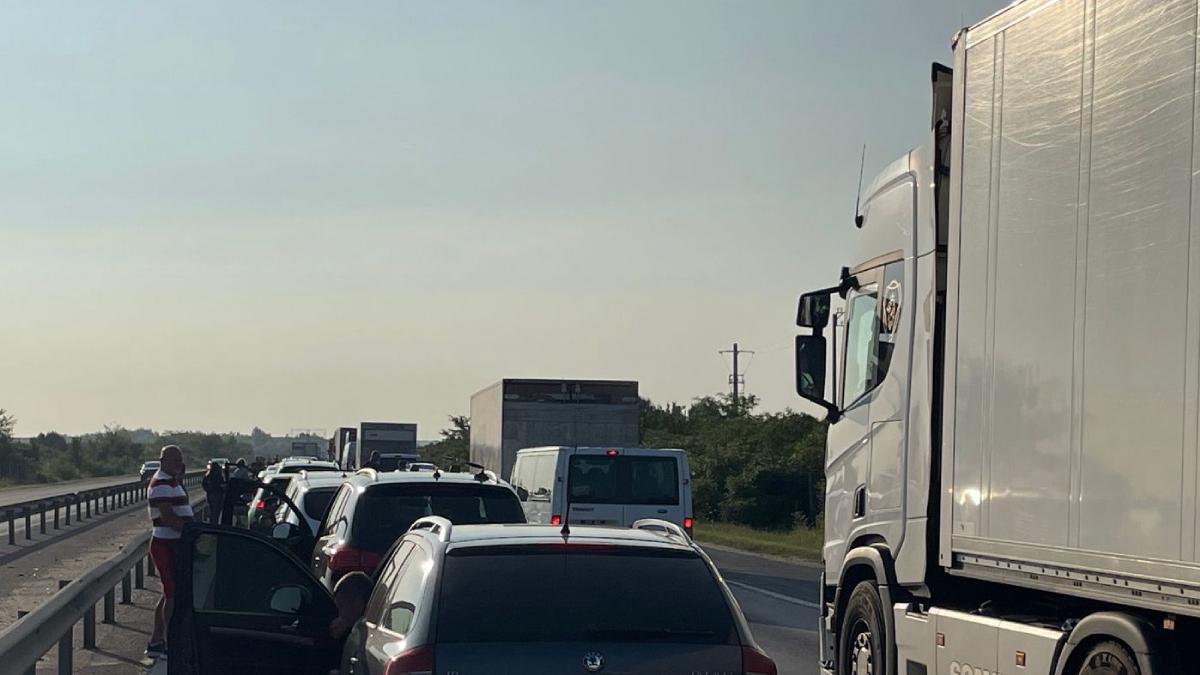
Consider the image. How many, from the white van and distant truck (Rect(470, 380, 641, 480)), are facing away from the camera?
2

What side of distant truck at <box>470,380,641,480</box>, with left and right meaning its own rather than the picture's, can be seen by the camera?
back

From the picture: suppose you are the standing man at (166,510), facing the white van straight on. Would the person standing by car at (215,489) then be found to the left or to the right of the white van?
left

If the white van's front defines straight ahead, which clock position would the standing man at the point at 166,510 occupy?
The standing man is roughly at 7 o'clock from the white van.

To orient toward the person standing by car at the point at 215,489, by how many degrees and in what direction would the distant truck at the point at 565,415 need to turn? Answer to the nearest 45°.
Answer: approximately 135° to its left

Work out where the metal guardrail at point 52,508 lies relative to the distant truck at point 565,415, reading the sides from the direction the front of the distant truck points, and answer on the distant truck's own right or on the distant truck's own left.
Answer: on the distant truck's own left

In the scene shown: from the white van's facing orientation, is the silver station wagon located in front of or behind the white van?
behind

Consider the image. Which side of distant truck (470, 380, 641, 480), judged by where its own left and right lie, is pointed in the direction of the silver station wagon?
back

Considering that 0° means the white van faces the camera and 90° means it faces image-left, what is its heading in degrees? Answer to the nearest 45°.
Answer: approximately 180°

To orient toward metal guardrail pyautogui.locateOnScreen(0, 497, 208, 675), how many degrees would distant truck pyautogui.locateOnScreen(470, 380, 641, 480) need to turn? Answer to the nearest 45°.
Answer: approximately 180°

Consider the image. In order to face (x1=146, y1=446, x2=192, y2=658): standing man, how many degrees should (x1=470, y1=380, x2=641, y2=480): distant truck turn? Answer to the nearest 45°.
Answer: approximately 180°
